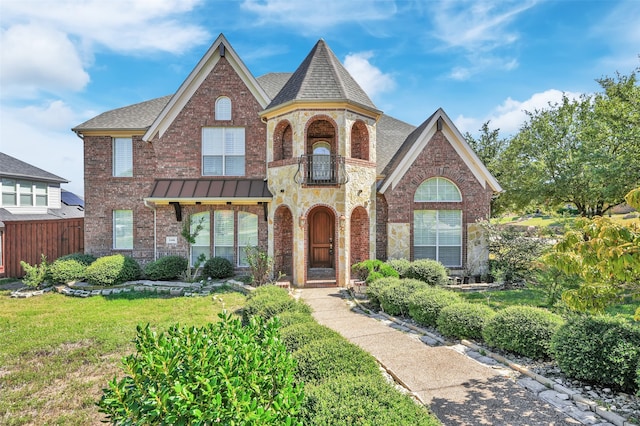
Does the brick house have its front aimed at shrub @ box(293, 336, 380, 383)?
yes

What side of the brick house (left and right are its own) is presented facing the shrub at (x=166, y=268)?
front

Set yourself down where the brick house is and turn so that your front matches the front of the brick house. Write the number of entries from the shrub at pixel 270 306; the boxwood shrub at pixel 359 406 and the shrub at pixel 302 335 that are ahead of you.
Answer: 3

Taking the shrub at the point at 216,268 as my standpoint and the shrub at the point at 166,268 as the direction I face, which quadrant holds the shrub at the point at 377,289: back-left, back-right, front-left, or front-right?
back-left

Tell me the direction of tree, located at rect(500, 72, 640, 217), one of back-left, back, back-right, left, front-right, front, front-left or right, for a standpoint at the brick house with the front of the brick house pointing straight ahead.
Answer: left

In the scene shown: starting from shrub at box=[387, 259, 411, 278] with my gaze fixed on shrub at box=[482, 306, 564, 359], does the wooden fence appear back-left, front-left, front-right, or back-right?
back-right

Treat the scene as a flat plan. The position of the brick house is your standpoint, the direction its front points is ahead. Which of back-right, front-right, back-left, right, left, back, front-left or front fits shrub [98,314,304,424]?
front

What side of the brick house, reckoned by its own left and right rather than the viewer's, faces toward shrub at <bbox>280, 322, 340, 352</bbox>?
front

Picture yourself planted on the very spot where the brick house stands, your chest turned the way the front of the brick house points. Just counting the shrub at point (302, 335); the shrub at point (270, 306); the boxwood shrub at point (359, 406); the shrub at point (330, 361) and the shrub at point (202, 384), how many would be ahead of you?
5

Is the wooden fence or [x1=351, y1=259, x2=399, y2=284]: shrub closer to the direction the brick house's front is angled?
the shrub

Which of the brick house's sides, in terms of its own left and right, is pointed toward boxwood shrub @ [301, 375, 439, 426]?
front

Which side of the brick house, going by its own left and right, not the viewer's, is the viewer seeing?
front
